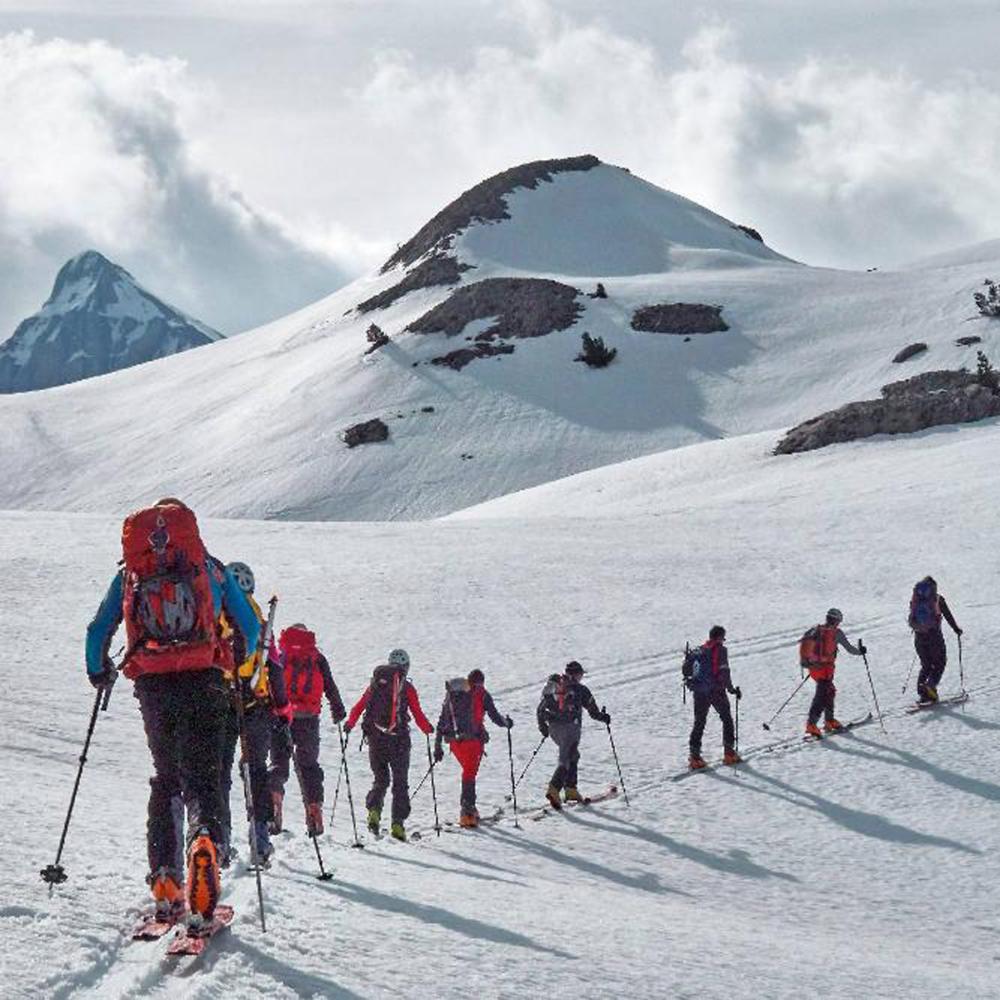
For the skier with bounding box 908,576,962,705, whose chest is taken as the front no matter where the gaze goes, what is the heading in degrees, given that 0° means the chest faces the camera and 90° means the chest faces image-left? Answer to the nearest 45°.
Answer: approximately 225°

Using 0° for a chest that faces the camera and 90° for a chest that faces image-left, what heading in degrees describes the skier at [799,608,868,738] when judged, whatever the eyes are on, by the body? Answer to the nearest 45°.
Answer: approximately 225°

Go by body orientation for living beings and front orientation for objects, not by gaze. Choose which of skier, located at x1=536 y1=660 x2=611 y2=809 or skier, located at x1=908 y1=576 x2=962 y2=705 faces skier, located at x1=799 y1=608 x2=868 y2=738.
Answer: skier, located at x1=536 y1=660 x2=611 y2=809

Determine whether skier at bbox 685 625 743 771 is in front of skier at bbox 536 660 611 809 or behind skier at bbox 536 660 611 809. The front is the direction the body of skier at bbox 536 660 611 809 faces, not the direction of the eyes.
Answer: in front

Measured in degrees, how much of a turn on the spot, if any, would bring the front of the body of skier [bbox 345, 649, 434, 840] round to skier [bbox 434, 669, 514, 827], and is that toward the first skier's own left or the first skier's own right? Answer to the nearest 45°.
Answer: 0° — they already face them

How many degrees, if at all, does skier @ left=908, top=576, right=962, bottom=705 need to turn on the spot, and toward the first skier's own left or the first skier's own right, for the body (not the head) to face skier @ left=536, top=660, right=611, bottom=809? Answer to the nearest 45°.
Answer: approximately 180°

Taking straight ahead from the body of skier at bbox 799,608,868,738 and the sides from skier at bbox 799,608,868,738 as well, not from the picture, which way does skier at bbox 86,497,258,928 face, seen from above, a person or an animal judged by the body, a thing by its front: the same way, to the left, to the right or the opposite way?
to the left

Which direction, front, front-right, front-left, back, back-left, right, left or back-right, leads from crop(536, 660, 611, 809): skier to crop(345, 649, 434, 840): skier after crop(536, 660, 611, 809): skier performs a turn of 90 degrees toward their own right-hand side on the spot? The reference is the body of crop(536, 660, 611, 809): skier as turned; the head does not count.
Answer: right

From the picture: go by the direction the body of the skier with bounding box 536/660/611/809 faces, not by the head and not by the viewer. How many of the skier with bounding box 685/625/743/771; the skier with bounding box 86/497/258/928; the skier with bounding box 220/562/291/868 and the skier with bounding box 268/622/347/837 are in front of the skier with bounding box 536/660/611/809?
1

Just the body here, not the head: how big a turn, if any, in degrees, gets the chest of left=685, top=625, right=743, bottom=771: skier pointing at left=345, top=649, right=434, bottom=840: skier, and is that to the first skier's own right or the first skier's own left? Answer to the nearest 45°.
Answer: approximately 180°

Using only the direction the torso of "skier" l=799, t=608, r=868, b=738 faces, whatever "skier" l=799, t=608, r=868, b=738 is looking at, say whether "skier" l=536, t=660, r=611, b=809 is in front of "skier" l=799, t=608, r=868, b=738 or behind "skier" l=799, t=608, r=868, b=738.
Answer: behind

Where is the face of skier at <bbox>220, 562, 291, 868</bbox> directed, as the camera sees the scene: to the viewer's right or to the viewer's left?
to the viewer's right

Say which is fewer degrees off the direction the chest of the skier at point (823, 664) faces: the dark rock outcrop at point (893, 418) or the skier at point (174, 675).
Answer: the dark rock outcrop
